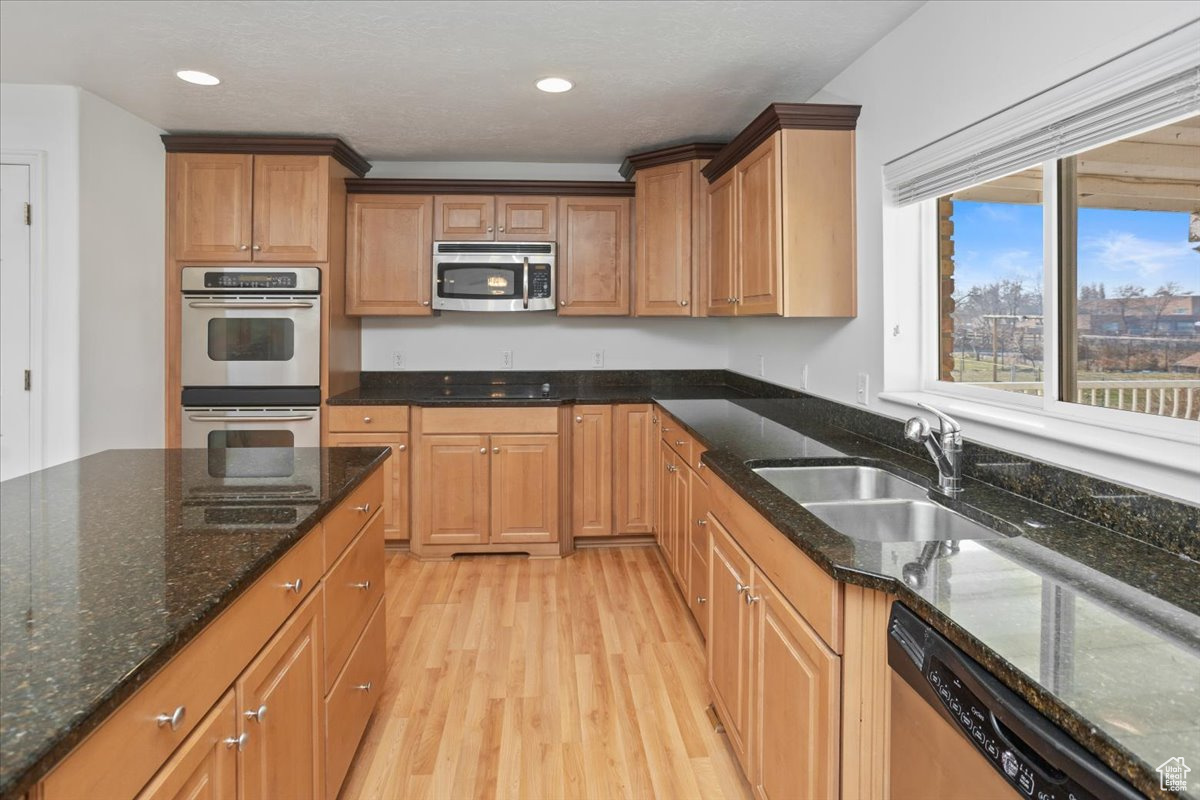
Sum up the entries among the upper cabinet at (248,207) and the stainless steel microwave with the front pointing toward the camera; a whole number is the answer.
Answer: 2

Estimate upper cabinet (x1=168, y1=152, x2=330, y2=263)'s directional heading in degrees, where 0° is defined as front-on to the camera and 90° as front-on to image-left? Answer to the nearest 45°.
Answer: approximately 0°

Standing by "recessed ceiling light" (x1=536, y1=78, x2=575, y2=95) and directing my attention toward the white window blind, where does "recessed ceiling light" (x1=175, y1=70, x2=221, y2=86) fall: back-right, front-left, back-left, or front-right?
back-right

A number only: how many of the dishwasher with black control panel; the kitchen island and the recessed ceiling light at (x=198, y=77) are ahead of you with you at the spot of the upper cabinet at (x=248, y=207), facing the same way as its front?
3

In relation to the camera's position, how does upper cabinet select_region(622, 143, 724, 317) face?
facing the viewer and to the left of the viewer

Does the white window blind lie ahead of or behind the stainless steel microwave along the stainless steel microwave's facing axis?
ahead

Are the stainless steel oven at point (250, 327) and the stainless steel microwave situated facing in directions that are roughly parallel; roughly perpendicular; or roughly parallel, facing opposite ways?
roughly parallel

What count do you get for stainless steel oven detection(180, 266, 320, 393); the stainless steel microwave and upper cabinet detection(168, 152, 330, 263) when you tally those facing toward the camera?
3

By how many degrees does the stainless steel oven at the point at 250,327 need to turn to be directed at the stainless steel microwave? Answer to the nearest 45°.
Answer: approximately 90° to its left

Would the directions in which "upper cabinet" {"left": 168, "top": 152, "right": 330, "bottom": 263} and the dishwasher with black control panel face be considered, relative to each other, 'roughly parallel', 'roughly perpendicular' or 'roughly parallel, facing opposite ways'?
roughly perpendicular

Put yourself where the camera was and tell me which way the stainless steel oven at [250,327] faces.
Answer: facing the viewer

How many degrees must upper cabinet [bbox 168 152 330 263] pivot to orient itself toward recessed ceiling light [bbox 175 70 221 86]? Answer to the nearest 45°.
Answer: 0° — it already faces it
